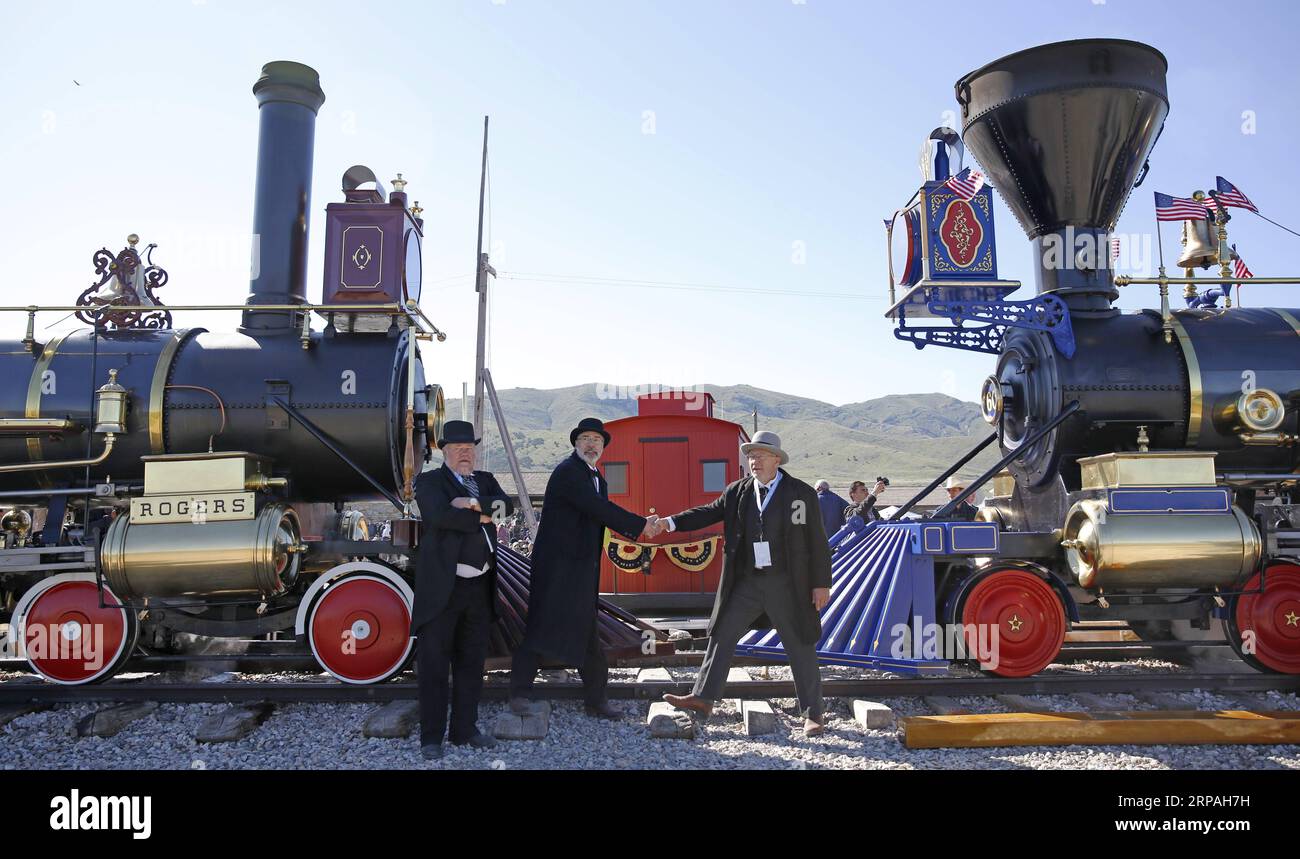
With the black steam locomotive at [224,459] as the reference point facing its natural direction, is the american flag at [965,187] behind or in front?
in front

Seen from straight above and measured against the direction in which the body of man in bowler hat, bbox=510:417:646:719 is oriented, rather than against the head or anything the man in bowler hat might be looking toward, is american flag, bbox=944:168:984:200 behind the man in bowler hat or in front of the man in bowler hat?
in front

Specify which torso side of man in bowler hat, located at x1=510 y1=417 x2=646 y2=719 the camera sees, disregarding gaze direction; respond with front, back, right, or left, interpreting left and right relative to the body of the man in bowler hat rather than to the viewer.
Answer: right

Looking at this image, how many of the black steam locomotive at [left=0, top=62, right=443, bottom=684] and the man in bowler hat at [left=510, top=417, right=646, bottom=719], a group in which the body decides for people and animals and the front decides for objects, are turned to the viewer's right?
2

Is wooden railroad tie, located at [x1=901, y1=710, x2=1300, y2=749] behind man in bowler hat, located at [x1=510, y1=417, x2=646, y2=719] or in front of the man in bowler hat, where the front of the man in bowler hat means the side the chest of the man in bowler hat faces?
in front

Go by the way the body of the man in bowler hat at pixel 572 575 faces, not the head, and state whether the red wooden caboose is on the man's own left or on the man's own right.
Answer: on the man's own left

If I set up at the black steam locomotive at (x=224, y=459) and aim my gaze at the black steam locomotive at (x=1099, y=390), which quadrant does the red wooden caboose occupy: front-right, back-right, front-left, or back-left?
front-left

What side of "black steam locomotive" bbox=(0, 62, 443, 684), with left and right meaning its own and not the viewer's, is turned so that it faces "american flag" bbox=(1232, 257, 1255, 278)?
front

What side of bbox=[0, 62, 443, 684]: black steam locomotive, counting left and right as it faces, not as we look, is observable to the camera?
right
